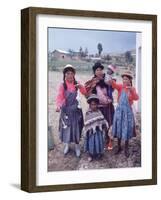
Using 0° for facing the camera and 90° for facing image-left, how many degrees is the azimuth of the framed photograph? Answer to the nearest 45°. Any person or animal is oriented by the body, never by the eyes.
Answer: approximately 315°
